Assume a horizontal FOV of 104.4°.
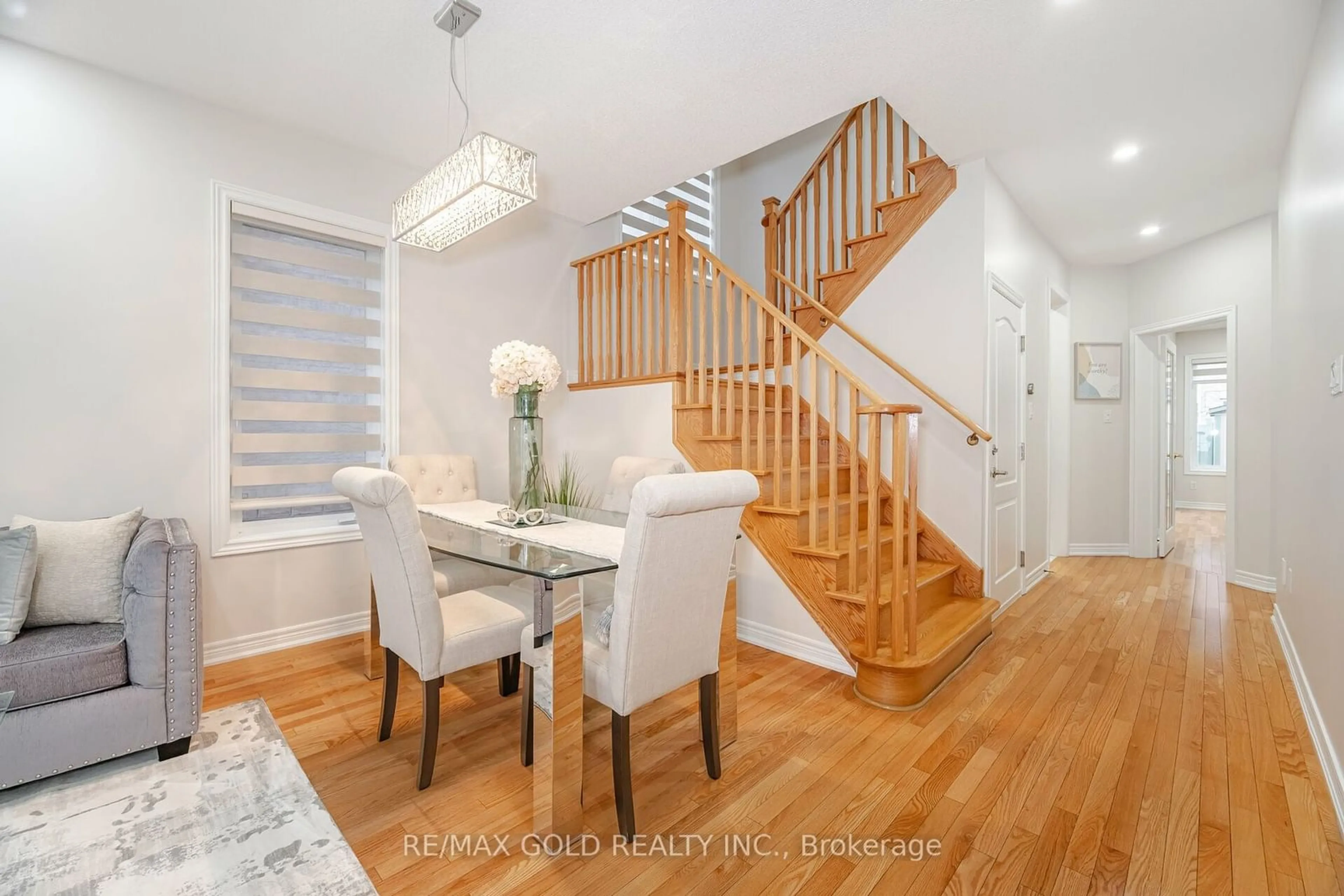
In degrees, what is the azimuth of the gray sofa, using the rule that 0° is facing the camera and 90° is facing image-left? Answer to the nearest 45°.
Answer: approximately 315°

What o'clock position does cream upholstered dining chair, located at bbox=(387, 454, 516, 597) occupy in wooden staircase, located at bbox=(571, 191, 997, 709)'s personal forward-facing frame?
The cream upholstered dining chair is roughly at 4 o'clock from the wooden staircase.

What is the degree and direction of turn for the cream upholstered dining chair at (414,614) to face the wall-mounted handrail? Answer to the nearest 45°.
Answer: approximately 45° to its right

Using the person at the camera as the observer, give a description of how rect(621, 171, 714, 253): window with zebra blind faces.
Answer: facing the viewer and to the right of the viewer

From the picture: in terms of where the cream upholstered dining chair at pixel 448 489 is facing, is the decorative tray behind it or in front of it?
in front

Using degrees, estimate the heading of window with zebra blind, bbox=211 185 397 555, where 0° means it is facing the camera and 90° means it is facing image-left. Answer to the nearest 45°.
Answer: approximately 315°

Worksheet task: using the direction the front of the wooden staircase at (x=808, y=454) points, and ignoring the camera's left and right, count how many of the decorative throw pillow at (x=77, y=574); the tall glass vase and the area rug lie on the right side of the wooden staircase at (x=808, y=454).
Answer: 3

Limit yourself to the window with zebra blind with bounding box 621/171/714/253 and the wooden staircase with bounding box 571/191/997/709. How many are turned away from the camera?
0

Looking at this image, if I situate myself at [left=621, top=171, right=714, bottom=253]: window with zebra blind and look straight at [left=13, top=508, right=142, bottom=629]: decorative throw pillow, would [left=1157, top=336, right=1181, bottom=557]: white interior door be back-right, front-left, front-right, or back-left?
back-left

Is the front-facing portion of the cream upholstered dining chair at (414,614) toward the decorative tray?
yes

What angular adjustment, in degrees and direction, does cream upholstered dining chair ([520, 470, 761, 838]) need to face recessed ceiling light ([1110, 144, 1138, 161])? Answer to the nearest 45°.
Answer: approximately 90° to its right
